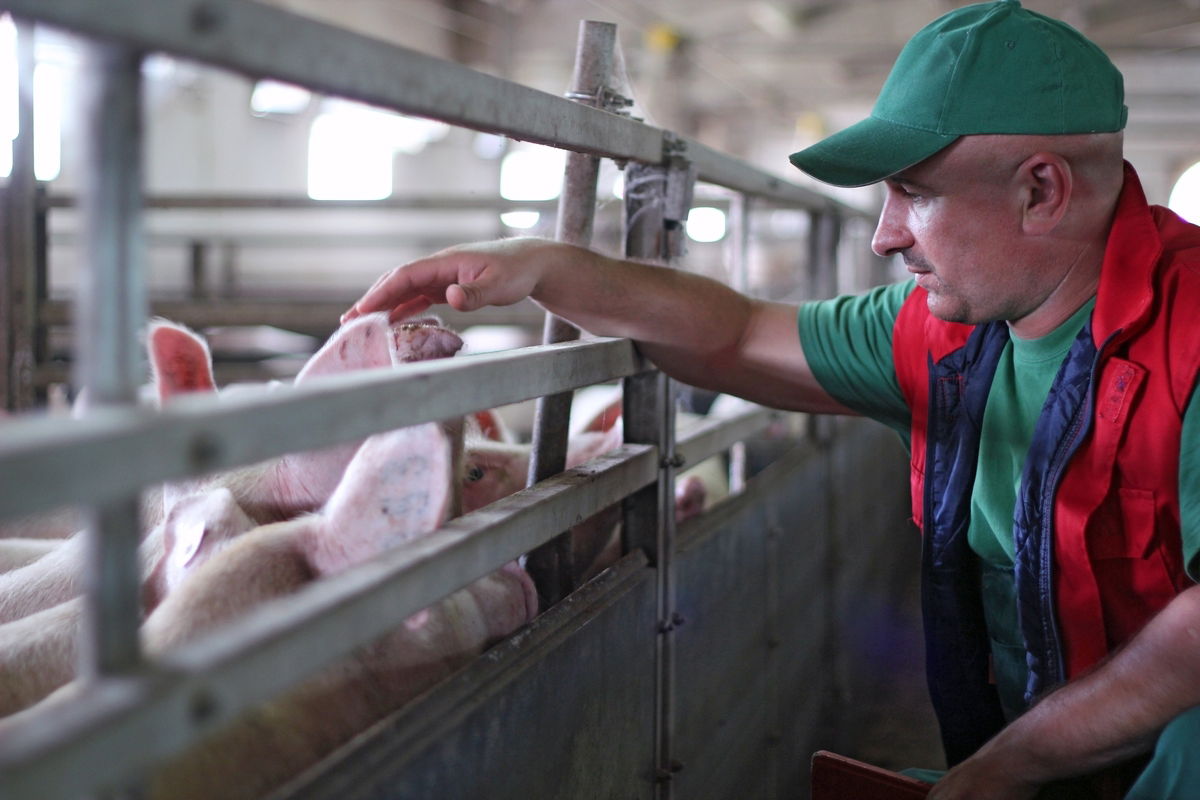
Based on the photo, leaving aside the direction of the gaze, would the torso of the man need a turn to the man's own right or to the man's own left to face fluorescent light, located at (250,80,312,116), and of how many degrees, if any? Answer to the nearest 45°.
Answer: approximately 90° to the man's own right

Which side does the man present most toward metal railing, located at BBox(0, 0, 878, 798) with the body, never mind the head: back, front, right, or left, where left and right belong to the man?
front

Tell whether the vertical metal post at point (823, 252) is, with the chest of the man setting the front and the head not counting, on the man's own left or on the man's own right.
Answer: on the man's own right

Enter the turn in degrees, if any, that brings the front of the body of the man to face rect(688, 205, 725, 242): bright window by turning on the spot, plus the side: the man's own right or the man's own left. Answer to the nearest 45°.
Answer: approximately 135° to the man's own right

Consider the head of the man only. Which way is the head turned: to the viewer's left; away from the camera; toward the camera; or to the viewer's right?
to the viewer's left

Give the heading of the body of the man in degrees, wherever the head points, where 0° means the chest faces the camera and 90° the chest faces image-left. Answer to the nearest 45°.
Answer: approximately 45°
